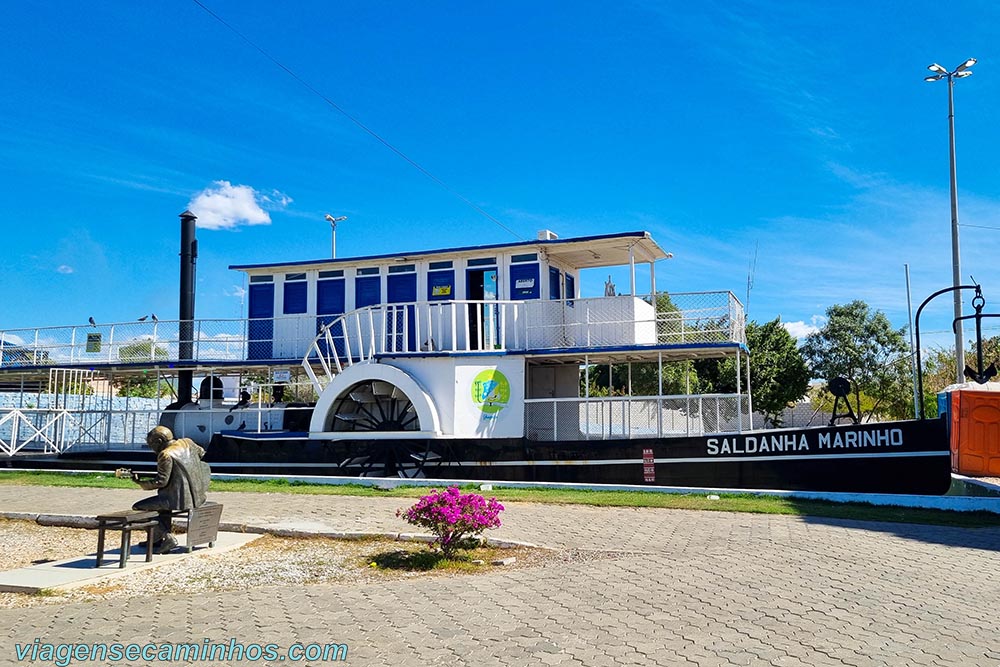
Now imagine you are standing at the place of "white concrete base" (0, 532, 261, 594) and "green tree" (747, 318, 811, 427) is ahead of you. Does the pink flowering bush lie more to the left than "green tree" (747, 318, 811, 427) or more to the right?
right

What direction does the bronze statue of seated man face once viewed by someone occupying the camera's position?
facing away from the viewer and to the left of the viewer

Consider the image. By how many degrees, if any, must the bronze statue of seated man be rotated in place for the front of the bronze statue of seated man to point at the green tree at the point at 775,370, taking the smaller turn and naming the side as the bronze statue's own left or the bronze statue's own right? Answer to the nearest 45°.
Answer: approximately 90° to the bronze statue's own right

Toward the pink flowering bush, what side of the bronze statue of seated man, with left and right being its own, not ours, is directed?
back

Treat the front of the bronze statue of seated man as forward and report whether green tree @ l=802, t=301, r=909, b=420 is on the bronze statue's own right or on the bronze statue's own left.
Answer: on the bronze statue's own right
